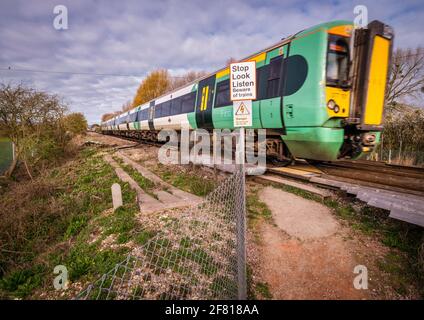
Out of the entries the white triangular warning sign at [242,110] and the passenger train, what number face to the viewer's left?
0

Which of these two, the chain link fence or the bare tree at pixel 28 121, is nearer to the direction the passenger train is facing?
the chain link fence

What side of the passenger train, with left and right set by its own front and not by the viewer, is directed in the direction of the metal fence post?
right

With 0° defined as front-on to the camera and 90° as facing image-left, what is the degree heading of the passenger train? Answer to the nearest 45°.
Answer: approximately 315°

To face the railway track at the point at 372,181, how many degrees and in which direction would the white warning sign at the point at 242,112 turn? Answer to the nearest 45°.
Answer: approximately 135° to its left

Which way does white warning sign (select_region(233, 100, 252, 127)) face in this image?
toward the camera

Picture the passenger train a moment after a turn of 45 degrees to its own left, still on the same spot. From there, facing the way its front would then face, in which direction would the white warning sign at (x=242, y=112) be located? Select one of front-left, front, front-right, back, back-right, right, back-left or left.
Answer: back-right

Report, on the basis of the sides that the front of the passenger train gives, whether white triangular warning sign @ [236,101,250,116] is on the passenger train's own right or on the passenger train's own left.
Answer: on the passenger train's own right

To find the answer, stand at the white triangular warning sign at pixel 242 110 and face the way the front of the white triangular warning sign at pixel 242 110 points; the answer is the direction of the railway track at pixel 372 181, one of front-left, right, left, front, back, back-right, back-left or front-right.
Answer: back-left

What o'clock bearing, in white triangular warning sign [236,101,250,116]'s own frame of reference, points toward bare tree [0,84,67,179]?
The bare tree is roughly at 4 o'clock from the white triangular warning sign.

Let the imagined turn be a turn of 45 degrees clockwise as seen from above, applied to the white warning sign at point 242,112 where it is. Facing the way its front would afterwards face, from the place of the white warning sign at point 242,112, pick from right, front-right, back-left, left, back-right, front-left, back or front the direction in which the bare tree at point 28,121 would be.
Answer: right
